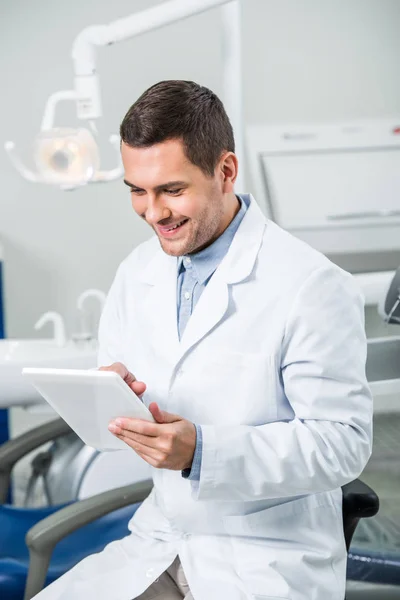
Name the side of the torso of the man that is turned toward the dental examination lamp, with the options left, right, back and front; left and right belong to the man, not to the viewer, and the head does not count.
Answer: right

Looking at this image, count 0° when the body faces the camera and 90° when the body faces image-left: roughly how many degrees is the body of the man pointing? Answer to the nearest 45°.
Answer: approximately 45°

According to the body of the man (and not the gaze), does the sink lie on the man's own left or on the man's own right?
on the man's own right

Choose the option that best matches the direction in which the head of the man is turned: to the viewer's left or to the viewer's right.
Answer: to the viewer's left
